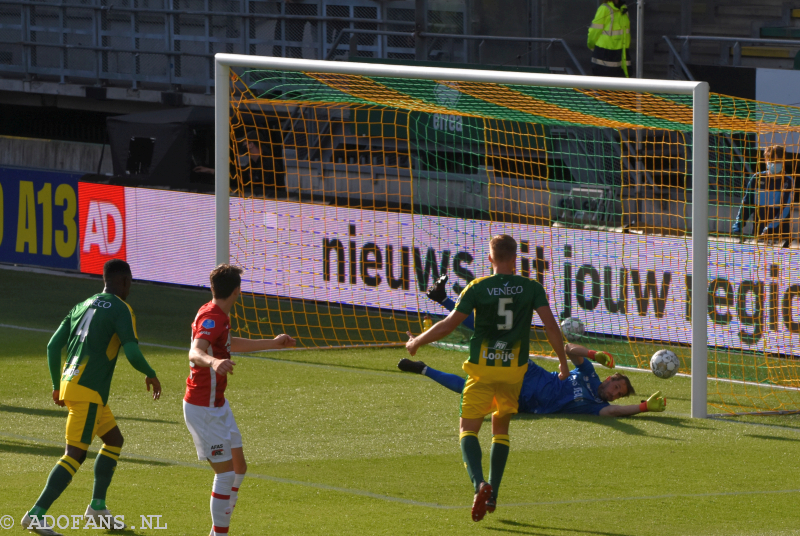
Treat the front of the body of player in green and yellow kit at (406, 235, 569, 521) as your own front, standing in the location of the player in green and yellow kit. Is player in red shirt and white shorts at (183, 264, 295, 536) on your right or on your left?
on your left

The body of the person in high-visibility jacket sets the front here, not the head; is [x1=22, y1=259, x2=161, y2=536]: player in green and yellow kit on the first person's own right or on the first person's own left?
on the first person's own right

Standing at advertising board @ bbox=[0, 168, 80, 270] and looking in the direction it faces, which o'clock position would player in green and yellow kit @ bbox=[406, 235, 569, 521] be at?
The player in green and yellow kit is roughly at 10 o'clock from the advertising board.

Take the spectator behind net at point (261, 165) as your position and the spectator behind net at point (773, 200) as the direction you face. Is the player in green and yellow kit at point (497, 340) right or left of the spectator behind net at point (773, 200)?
right

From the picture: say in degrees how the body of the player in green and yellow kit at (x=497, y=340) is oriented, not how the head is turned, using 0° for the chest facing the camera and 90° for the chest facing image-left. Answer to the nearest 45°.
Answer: approximately 180°

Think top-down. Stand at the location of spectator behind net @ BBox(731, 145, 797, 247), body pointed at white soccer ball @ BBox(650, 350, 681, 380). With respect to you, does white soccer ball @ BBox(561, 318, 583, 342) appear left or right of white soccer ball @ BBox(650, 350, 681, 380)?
right

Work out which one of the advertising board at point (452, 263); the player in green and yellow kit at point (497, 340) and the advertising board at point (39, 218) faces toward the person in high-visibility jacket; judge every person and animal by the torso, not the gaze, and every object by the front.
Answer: the player in green and yellow kit

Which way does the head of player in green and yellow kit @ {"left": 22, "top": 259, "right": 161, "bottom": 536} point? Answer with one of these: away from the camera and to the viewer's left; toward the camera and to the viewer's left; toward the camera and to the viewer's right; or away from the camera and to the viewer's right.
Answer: away from the camera and to the viewer's right
